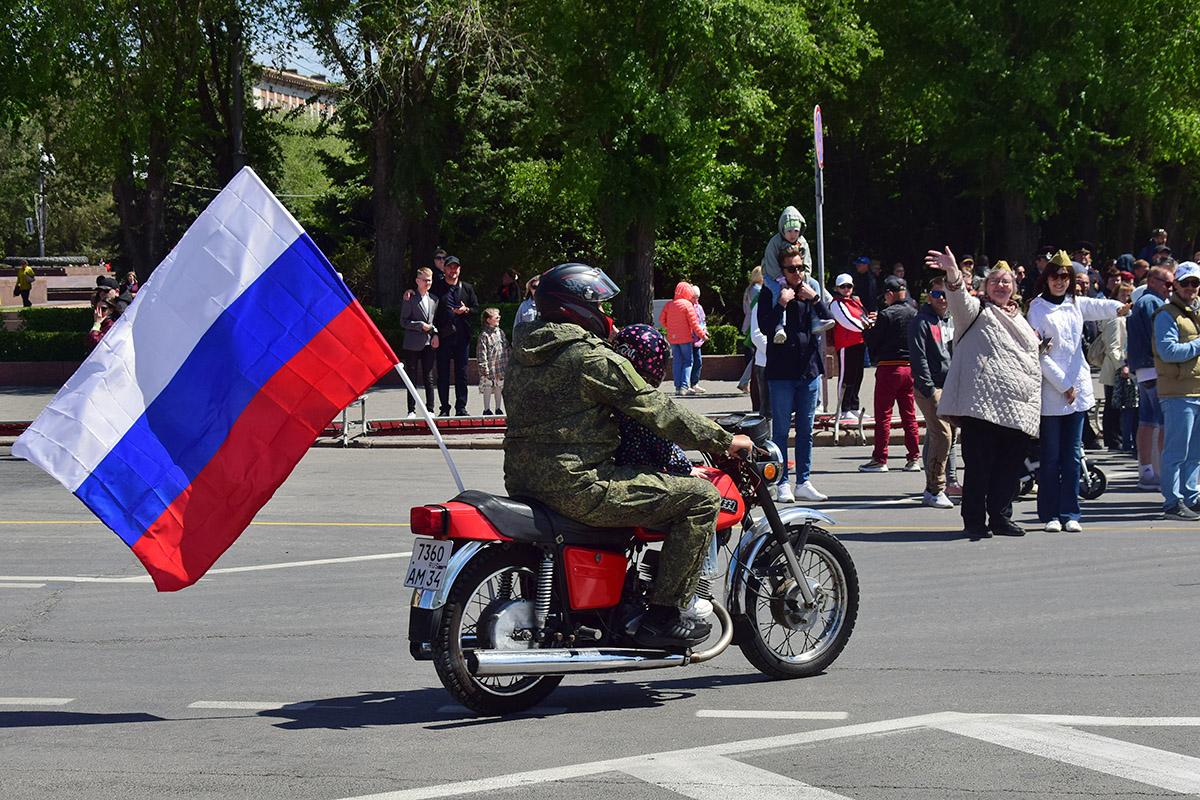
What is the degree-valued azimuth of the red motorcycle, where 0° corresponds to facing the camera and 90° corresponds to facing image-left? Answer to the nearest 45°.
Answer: approximately 225°

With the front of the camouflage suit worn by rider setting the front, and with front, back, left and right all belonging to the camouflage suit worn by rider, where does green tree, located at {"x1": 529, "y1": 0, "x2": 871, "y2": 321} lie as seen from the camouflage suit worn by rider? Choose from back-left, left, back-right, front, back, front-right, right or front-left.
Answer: front-left

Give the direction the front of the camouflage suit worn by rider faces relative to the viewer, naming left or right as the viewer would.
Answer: facing away from the viewer and to the right of the viewer

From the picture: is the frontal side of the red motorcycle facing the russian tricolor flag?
no

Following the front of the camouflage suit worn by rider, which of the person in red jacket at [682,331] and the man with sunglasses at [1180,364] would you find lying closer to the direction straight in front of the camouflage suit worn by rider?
the man with sunglasses

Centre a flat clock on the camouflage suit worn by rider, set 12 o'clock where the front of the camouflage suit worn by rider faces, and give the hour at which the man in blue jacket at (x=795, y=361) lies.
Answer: The man in blue jacket is roughly at 11 o'clock from the camouflage suit worn by rider.

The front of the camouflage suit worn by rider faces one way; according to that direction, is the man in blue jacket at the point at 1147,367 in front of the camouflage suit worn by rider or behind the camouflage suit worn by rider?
in front

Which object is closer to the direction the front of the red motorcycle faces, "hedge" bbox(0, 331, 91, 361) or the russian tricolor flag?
the hedge

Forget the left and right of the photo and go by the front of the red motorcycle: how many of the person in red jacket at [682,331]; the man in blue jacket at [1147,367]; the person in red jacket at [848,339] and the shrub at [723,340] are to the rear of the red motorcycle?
0

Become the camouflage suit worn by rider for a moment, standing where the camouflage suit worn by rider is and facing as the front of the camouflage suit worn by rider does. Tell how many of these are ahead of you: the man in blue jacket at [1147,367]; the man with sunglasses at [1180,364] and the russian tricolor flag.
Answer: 2

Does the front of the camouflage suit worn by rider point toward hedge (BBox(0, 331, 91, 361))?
no

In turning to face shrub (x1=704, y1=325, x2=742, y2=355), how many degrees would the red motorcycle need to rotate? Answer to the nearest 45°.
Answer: approximately 45° to its left

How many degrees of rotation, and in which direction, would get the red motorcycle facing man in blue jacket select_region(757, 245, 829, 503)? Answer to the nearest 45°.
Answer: approximately 45° to its left

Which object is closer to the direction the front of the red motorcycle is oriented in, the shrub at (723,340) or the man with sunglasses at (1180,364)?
the man with sunglasses

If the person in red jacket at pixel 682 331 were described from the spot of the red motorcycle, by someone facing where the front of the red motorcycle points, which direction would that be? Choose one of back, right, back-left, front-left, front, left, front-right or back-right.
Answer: front-left

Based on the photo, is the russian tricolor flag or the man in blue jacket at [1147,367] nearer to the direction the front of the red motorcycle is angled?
the man in blue jacket

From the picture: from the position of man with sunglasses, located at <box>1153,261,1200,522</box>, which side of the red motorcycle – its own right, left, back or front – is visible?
front

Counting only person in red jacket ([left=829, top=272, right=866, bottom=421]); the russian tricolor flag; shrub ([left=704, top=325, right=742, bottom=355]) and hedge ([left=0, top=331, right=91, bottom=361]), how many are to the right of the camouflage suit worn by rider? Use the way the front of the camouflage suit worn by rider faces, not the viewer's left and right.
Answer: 0

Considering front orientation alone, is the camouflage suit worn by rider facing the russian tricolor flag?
no

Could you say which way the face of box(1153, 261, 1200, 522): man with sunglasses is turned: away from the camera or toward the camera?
toward the camera

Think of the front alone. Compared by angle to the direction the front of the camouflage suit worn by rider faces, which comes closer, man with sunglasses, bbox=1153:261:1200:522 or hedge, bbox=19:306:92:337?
the man with sunglasses
